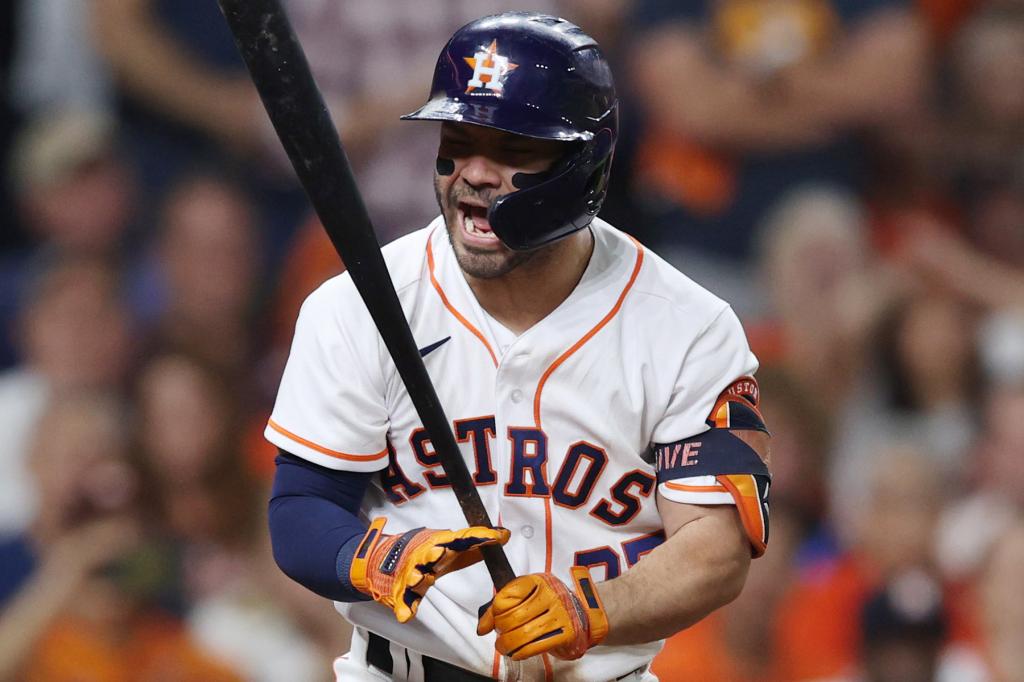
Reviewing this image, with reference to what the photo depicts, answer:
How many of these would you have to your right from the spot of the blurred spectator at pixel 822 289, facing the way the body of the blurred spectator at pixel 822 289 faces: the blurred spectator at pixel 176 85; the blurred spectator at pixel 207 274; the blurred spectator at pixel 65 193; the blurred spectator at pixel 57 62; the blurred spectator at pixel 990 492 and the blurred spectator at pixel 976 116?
4

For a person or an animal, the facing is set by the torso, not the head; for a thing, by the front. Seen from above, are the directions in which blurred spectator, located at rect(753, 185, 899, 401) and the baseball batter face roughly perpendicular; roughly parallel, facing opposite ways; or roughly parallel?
roughly parallel

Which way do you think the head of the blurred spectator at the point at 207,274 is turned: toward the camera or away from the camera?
toward the camera

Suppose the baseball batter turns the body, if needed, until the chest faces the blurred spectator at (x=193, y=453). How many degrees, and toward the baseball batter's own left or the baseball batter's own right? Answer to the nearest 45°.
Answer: approximately 135° to the baseball batter's own right

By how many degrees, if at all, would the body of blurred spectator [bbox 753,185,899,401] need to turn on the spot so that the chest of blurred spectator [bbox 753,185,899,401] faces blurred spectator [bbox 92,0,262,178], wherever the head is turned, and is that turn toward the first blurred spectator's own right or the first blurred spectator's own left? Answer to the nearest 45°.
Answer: approximately 90° to the first blurred spectator's own right

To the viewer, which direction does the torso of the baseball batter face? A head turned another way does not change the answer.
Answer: toward the camera

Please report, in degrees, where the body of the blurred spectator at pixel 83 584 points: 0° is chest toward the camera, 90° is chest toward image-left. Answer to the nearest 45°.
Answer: approximately 315°

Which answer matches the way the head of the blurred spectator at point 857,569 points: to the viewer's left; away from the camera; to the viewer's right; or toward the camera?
toward the camera

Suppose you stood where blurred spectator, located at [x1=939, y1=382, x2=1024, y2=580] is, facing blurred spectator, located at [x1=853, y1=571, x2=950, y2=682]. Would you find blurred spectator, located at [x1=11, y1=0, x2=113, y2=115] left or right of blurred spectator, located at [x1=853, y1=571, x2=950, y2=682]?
right

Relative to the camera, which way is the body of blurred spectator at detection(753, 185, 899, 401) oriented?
toward the camera

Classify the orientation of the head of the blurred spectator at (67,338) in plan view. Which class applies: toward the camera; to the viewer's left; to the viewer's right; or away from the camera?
toward the camera

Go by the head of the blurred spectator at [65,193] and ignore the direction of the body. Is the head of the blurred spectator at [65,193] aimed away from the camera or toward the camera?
toward the camera

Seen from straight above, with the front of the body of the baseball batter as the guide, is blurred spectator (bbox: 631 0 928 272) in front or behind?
behind

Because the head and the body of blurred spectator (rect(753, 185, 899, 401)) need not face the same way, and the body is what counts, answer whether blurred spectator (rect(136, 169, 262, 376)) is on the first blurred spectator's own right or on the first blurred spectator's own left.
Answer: on the first blurred spectator's own right

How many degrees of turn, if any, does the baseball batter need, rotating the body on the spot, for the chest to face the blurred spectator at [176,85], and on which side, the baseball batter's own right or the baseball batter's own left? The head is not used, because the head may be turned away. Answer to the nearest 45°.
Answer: approximately 180°
